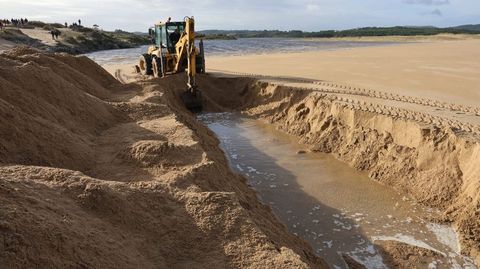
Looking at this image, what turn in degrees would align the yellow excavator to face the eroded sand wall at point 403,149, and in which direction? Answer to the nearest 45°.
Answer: approximately 180°

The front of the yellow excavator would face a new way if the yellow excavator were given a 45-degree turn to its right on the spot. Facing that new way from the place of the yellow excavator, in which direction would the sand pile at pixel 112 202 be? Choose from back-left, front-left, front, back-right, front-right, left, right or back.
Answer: back

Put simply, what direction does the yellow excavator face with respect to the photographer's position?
facing away from the viewer and to the left of the viewer
